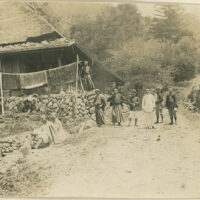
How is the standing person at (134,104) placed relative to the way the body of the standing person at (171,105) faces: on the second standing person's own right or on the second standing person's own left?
on the second standing person's own right

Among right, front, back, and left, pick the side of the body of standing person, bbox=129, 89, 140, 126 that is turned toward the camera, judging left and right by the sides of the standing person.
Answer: front

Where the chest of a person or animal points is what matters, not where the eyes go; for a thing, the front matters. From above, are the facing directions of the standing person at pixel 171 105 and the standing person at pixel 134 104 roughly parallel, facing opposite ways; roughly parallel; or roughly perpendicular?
roughly parallel

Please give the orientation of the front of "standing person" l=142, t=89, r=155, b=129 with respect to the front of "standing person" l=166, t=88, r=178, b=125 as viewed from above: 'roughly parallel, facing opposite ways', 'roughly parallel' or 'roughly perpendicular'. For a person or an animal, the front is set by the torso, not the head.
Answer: roughly parallel

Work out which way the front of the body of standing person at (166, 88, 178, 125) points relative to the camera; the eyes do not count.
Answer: toward the camera

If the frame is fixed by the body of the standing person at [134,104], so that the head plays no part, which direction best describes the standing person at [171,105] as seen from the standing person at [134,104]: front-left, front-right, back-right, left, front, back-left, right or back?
left

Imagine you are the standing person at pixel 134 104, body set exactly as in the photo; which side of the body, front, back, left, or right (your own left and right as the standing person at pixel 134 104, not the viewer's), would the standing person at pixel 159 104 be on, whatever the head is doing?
left

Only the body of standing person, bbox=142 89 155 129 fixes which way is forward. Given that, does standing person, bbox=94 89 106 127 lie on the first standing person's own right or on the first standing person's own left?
on the first standing person's own right

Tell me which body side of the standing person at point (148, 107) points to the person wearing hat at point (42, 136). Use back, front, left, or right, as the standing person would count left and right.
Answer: right

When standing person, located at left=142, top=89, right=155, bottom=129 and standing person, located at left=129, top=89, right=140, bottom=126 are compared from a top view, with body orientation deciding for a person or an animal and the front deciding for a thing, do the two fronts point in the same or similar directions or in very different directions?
same or similar directions

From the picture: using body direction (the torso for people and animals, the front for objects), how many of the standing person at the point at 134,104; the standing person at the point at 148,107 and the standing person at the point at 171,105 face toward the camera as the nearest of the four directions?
3

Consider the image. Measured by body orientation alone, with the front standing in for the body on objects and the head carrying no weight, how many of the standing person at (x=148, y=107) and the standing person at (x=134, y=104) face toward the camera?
2
